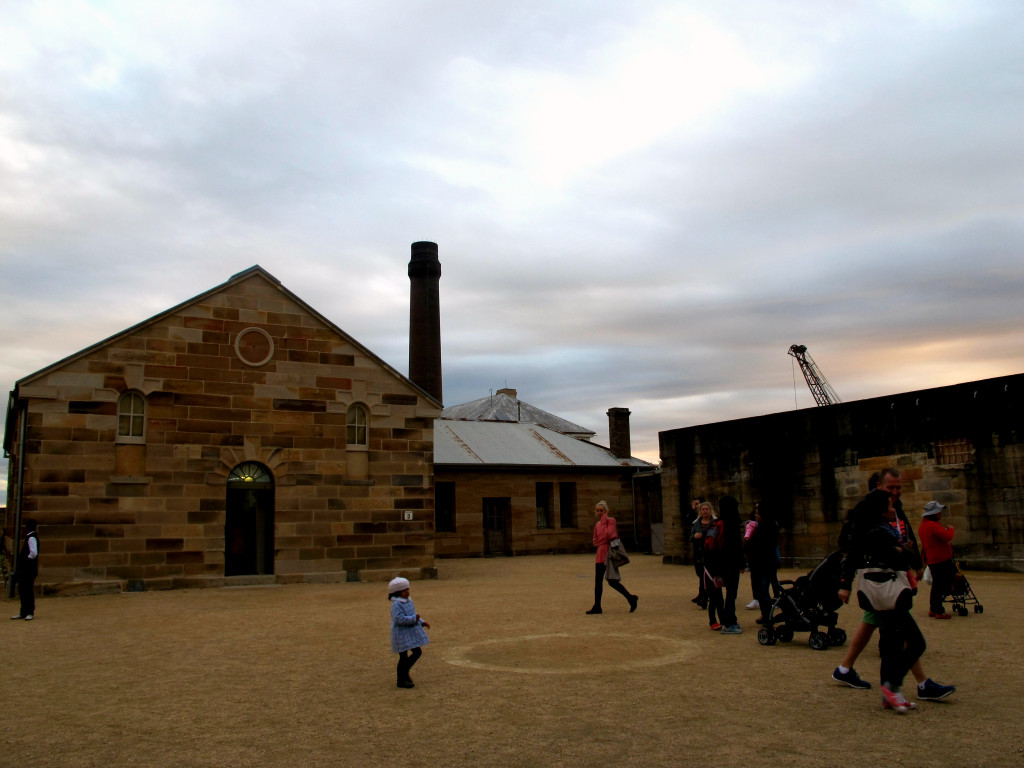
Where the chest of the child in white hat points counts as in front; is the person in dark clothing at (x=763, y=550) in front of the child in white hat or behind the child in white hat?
in front

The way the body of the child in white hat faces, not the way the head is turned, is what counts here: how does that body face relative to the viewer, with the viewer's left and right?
facing to the right of the viewer

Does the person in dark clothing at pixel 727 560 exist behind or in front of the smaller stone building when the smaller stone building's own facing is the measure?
in front

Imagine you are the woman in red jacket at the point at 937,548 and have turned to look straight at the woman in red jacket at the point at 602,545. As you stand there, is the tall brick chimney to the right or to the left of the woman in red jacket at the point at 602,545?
right

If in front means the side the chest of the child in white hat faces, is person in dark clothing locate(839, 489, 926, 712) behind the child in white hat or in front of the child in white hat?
in front

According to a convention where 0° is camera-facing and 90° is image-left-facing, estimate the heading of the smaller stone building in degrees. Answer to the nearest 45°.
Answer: approximately 0°
